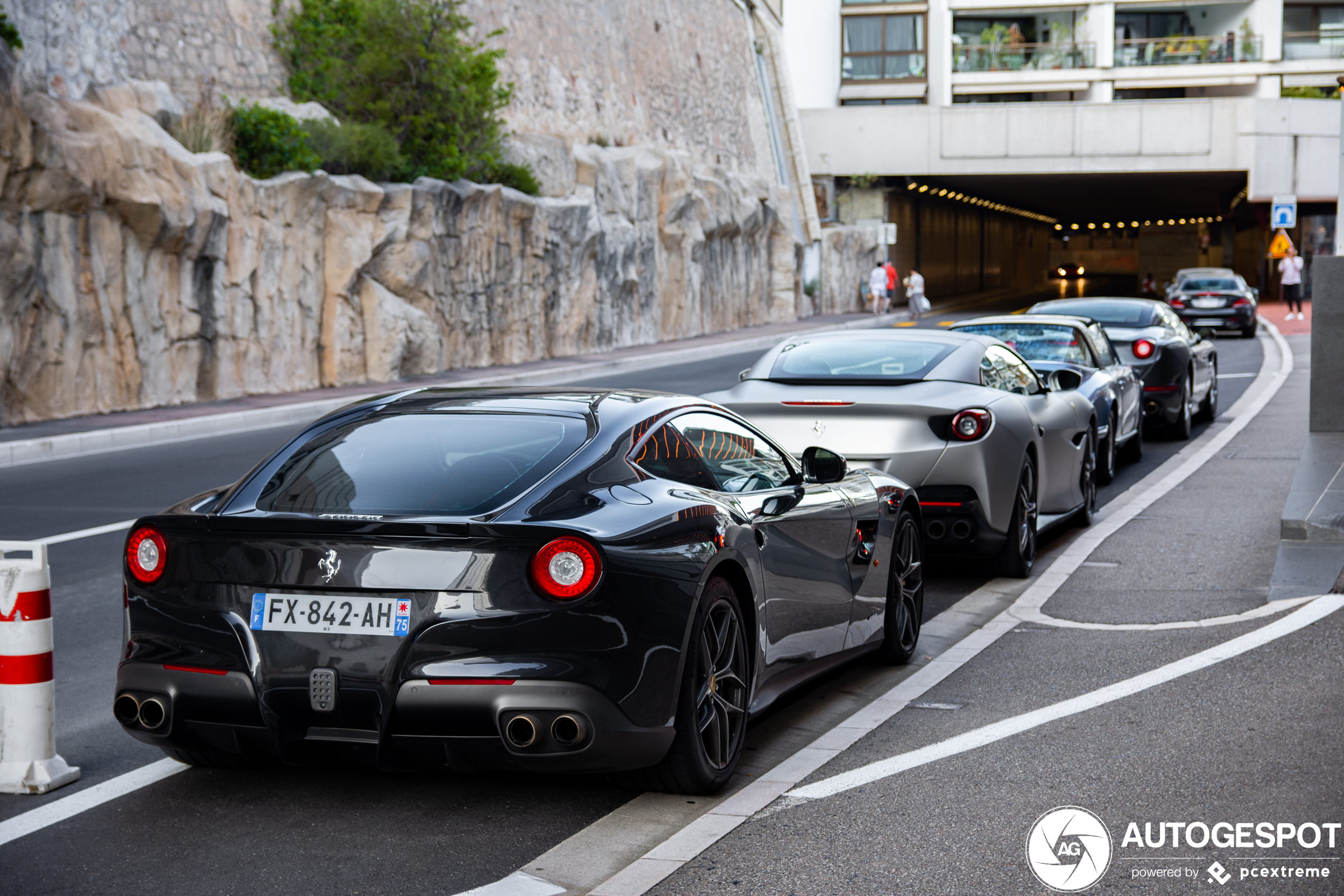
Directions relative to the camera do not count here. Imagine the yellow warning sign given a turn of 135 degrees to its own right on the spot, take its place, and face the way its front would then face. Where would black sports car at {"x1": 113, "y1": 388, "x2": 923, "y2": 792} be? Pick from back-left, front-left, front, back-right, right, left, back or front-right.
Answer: back-left

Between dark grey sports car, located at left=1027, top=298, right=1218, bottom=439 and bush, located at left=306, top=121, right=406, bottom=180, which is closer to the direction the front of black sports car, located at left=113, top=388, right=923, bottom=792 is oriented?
the dark grey sports car

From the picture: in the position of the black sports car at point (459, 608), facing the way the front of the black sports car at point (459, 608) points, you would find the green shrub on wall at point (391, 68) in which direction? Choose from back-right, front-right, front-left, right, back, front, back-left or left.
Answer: front-left

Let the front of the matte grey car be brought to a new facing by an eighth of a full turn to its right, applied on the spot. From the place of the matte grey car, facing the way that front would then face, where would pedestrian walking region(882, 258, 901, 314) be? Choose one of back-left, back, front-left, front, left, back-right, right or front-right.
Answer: left

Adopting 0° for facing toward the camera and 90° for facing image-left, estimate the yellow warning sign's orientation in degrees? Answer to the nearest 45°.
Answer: approximately 0°

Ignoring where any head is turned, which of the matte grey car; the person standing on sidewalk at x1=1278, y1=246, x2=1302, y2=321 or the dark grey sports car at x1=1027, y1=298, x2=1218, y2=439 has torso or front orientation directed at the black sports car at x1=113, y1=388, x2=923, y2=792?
the person standing on sidewalk

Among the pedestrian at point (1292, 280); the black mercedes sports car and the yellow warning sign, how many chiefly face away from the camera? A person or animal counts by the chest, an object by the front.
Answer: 1

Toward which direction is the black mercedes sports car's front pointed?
away from the camera

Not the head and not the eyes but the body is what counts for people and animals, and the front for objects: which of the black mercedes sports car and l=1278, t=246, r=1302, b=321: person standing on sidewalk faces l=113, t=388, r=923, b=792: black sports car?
the person standing on sidewalk

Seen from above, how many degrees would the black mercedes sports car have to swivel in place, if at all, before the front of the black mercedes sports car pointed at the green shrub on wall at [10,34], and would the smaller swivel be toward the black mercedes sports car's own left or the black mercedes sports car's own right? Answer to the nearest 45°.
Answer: approximately 135° to the black mercedes sports car's own left

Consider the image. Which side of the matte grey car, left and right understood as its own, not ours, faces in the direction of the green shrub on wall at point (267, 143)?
left

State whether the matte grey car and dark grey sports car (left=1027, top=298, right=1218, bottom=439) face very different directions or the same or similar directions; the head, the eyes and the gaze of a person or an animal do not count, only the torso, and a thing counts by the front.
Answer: same or similar directions

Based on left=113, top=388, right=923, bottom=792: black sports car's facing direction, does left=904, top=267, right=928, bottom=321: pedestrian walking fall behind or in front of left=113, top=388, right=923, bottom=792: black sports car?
in front

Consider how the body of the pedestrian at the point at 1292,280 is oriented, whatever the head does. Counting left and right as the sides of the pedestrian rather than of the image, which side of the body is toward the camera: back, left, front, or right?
front

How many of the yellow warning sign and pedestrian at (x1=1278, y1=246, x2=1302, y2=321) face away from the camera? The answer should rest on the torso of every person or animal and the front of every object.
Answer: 0

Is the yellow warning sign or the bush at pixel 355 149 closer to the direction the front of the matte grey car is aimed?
the yellow warning sign

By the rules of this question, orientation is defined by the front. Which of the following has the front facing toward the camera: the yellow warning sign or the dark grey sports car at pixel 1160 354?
the yellow warning sign

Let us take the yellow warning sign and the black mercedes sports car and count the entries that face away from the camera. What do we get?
1
